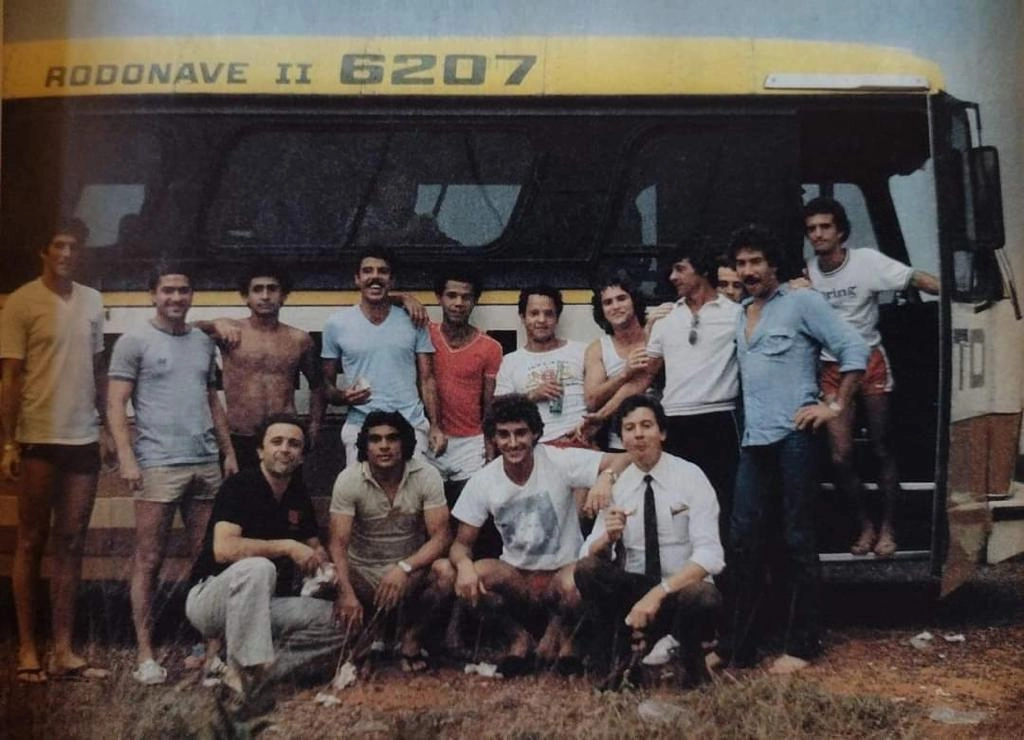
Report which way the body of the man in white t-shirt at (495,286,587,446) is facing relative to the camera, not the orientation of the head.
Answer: toward the camera

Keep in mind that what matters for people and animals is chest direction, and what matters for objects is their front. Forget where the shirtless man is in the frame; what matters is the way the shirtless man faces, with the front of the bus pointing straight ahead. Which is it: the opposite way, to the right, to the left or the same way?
to the right

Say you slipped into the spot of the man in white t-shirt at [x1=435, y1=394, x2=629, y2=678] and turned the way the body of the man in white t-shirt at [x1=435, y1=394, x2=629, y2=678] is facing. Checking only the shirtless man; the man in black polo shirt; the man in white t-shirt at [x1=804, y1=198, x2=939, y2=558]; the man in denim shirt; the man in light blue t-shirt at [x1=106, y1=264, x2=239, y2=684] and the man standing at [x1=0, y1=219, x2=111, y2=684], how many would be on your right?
4

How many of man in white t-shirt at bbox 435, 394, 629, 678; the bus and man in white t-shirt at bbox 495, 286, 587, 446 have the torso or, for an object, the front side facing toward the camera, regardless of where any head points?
2

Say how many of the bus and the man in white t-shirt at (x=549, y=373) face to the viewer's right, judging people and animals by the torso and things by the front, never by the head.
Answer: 1

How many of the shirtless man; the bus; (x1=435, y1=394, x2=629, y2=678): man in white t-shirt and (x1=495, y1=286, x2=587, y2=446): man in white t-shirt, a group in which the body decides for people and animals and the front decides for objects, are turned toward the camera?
3

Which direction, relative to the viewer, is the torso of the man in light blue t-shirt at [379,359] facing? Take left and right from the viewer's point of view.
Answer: facing the viewer

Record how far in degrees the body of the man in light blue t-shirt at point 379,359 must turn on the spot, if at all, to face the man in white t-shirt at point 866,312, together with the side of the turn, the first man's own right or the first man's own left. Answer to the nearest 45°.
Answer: approximately 90° to the first man's own left
